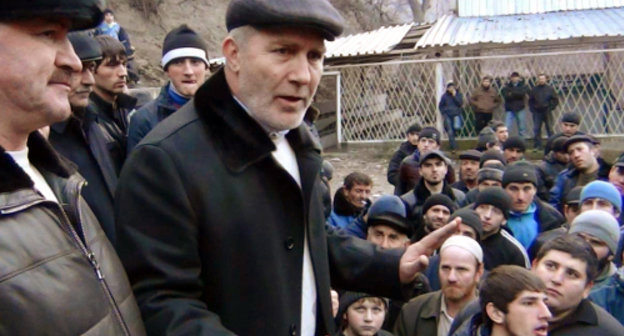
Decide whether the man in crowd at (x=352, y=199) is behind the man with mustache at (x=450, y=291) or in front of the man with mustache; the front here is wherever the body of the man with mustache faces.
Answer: behind

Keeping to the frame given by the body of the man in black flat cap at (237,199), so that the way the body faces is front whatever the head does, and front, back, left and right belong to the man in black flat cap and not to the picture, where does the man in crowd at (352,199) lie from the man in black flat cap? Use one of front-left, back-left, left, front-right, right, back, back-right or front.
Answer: back-left

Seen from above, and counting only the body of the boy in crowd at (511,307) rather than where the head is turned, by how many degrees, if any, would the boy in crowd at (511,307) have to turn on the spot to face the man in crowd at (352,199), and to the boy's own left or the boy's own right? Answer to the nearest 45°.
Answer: approximately 180°

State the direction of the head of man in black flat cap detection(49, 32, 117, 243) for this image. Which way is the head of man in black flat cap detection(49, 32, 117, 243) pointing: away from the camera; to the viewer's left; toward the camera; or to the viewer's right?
to the viewer's right

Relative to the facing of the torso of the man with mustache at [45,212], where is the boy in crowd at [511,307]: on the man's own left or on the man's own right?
on the man's own left

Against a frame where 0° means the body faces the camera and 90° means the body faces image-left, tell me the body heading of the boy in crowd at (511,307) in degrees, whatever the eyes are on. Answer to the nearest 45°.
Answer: approximately 315°

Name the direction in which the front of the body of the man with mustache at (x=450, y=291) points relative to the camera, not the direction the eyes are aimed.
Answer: toward the camera

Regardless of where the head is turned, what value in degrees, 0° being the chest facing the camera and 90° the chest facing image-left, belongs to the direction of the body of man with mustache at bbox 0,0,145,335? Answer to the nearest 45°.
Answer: approximately 315°

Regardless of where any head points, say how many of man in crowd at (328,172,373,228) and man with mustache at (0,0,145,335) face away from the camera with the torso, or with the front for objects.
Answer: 0

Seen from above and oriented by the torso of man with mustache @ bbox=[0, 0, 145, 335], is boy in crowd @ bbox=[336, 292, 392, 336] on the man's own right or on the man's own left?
on the man's own left

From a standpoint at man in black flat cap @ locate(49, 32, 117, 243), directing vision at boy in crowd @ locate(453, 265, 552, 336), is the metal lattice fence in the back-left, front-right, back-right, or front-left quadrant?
front-left
